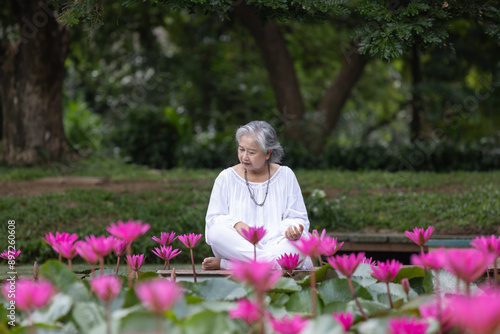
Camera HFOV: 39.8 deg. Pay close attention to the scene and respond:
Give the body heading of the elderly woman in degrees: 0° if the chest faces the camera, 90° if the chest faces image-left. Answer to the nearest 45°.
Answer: approximately 0°

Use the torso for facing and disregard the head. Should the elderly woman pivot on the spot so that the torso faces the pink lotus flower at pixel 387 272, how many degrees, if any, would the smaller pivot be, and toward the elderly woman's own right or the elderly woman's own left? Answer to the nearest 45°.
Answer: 0° — they already face it

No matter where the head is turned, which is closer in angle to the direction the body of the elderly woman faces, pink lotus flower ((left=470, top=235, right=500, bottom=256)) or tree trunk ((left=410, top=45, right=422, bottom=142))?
the pink lotus flower

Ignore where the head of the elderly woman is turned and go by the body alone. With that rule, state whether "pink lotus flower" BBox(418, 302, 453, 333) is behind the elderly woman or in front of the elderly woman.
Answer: in front

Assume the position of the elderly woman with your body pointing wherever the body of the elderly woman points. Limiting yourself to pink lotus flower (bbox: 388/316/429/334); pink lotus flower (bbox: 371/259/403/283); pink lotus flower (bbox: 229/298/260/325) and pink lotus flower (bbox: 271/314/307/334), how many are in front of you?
4

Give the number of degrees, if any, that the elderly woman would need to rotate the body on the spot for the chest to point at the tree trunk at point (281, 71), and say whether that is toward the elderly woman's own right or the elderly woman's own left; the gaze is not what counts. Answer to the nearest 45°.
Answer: approximately 180°
